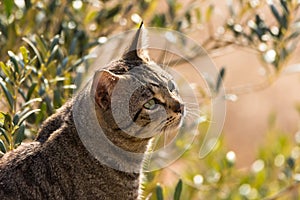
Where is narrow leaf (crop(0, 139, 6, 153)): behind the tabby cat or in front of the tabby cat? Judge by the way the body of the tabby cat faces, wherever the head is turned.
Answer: behind

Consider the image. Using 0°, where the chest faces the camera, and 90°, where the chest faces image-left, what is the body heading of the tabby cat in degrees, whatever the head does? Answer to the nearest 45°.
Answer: approximately 270°

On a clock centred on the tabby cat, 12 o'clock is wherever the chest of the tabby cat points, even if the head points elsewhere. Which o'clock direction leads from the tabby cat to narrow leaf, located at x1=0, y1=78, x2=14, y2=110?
The narrow leaf is roughly at 7 o'clock from the tabby cat.

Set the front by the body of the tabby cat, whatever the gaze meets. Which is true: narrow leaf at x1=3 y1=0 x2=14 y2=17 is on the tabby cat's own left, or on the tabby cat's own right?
on the tabby cat's own left
